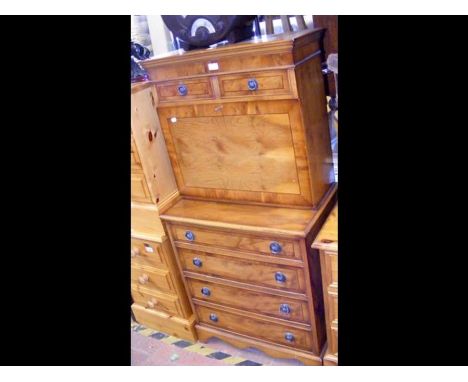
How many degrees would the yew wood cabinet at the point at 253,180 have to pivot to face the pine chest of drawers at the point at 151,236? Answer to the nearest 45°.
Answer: approximately 45° to its right

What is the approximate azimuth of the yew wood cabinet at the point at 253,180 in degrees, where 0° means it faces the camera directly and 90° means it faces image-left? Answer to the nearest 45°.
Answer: approximately 45°

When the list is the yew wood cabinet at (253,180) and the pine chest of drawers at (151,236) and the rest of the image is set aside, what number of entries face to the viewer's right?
0

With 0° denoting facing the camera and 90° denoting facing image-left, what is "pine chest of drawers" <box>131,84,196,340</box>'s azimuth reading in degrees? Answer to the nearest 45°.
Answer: approximately 45°
